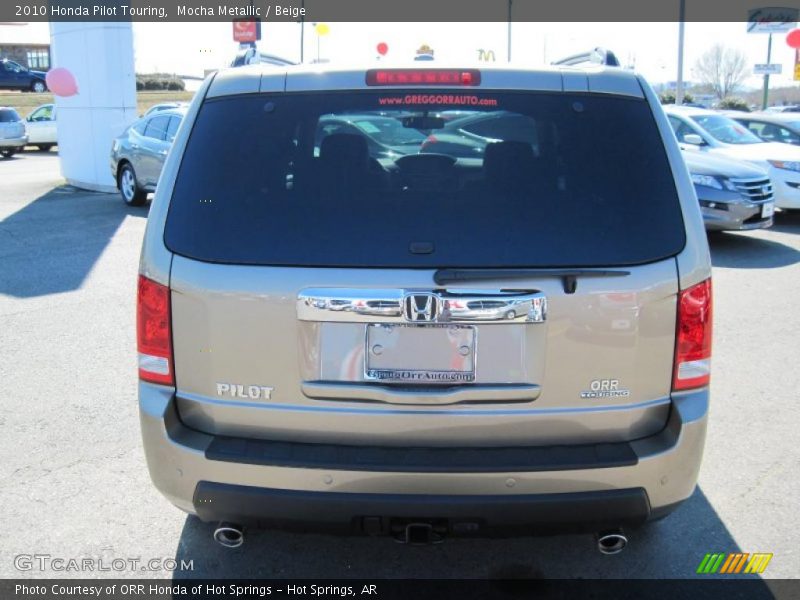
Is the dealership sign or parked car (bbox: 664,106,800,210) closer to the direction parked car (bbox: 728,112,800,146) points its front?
the parked car

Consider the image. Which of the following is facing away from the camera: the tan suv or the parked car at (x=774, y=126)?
the tan suv

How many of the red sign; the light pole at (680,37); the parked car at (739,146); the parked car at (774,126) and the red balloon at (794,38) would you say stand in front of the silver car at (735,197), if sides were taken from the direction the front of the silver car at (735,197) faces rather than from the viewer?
0

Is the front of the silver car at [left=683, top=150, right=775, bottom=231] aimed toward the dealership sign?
no

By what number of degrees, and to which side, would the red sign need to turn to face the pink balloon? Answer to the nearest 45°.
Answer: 0° — it already faces it

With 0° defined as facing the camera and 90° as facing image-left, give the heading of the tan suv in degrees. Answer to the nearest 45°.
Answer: approximately 180°

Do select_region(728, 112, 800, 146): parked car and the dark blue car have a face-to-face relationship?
no

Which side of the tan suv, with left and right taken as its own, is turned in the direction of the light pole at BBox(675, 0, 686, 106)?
front

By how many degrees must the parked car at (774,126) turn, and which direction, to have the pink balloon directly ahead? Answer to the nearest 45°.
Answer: approximately 135° to its right

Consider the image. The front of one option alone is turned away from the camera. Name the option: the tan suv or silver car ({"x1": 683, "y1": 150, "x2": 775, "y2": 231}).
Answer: the tan suv

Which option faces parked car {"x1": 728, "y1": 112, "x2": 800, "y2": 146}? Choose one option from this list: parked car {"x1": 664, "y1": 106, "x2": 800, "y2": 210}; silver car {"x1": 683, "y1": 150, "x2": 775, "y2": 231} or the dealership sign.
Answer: the dealership sign

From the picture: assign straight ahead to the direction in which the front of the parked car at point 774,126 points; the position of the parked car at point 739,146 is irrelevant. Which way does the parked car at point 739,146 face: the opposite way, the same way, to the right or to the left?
the same way

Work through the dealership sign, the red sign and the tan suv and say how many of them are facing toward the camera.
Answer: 2

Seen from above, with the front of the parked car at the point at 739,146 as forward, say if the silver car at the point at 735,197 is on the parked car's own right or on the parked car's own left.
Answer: on the parked car's own right

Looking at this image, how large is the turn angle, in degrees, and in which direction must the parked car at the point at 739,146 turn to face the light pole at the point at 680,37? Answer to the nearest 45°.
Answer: approximately 135° to its left

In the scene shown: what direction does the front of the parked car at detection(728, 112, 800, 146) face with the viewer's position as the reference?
facing the viewer and to the right of the viewer

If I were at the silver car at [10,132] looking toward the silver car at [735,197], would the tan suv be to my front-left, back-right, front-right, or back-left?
front-right
